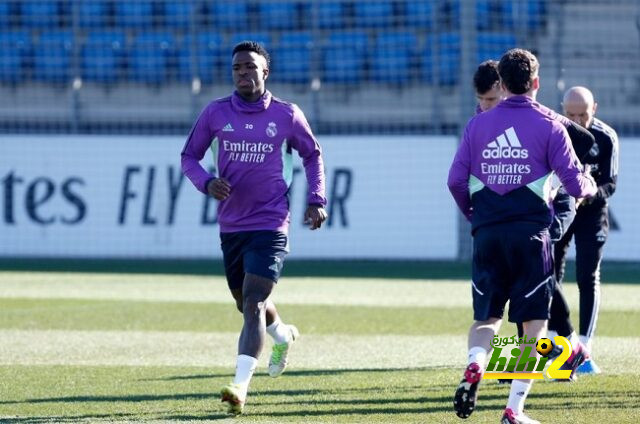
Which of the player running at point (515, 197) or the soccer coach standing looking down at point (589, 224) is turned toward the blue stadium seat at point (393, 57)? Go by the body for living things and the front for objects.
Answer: the player running

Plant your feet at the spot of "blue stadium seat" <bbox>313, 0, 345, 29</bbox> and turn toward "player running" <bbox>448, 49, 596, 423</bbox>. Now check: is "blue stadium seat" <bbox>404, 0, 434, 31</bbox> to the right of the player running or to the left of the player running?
left

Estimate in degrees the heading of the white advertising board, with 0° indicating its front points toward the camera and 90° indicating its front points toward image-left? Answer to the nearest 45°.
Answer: approximately 0°

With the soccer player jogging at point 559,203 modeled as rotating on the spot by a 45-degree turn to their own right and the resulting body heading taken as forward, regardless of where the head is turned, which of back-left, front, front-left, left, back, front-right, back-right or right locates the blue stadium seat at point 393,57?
right

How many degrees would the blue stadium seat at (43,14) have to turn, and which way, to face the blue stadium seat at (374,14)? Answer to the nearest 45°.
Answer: approximately 90° to its left

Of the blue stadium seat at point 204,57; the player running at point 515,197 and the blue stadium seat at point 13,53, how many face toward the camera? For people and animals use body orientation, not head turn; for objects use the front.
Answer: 2

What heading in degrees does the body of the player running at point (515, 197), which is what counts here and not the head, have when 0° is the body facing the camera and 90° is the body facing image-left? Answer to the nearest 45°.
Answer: approximately 180°

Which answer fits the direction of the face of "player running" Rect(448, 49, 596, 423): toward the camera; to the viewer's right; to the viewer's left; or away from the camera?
away from the camera
